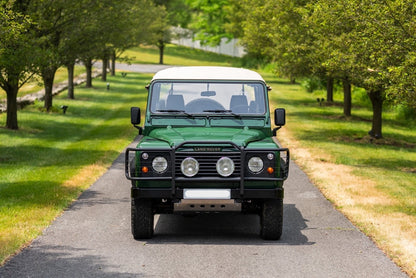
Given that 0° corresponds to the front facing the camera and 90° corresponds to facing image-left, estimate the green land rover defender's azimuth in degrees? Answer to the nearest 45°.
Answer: approximately 0°

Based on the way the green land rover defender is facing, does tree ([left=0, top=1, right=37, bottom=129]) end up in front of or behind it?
behind
